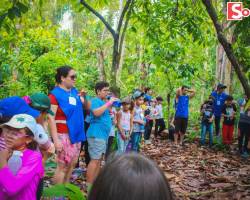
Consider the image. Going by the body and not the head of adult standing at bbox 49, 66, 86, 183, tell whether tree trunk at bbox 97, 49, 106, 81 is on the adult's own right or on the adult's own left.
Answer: on the adult's own left

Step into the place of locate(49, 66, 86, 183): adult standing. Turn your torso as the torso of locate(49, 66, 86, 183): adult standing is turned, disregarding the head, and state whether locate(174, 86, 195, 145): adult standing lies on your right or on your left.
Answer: on your left

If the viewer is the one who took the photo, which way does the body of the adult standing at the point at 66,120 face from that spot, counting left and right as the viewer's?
facing the viewer and to the right of the viewer

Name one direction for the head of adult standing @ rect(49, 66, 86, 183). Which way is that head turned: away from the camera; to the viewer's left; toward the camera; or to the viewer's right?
to the viewer's right

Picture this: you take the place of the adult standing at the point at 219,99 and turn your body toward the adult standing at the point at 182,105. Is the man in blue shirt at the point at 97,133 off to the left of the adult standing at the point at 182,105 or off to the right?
left

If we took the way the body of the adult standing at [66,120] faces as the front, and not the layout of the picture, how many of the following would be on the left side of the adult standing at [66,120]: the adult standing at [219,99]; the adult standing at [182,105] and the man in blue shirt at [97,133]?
3

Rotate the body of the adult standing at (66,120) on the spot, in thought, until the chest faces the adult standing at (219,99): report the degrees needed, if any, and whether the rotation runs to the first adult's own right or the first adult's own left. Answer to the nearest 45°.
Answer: approximately 90° to the first adult's own left

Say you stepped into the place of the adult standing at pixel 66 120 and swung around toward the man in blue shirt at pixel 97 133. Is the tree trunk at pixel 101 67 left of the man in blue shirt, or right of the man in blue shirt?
left
